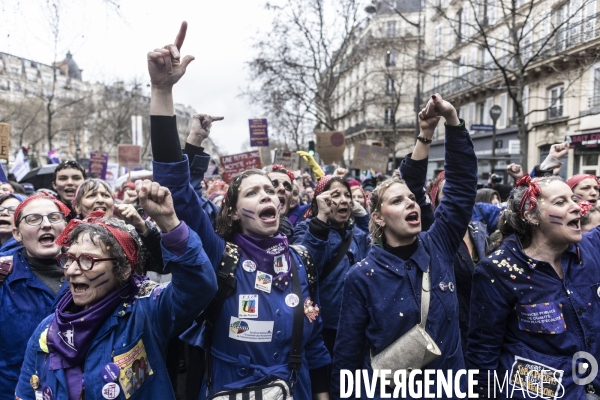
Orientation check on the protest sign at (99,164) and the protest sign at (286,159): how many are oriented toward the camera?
2

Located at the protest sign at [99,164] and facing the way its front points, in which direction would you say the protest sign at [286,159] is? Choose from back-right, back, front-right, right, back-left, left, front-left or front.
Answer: front-left

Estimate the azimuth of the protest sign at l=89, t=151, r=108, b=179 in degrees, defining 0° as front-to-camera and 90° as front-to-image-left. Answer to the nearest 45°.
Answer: approximately 0°

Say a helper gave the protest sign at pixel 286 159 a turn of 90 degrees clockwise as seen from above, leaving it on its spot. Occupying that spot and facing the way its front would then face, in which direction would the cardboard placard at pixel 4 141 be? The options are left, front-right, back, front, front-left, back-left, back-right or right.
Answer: front-left

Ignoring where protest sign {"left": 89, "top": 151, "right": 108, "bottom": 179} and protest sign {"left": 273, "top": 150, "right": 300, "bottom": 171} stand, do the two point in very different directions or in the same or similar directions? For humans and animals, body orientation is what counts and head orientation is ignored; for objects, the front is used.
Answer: same or similar directions

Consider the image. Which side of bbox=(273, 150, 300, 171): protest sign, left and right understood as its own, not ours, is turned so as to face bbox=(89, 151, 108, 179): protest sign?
right

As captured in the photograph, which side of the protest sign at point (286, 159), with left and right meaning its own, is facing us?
front
